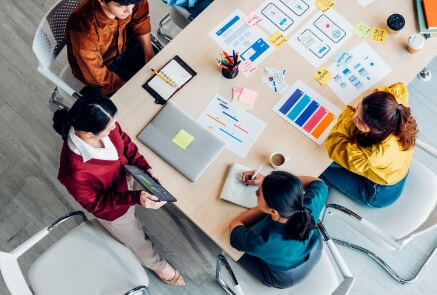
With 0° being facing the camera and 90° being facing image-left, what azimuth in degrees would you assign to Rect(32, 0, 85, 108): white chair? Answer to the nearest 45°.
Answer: approximately 315°

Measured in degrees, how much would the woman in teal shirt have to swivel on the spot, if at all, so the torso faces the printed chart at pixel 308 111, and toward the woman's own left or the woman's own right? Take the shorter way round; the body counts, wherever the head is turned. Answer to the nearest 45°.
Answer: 0° — they already face it

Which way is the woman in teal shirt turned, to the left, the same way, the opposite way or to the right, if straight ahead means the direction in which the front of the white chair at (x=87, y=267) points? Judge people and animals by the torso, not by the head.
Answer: to the left

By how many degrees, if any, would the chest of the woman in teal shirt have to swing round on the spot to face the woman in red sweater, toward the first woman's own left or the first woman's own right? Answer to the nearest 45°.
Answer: approximately 45° to the first woman's own left

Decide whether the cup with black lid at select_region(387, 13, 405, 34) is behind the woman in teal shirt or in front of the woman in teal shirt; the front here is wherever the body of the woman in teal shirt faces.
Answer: in front

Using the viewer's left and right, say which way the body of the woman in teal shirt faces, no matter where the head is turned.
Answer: facing away from the viewer and to the left of the viewer

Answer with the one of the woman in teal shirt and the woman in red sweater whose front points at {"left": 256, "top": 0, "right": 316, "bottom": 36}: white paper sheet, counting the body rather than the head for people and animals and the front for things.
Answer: the woman in teal shirt

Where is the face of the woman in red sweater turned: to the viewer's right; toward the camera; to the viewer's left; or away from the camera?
to the viewer's right

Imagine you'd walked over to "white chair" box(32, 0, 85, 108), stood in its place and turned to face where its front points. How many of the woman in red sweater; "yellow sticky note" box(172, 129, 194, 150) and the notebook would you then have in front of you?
3

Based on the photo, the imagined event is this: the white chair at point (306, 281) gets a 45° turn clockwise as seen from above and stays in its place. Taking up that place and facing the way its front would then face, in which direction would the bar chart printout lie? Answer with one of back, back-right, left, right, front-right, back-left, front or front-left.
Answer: left
